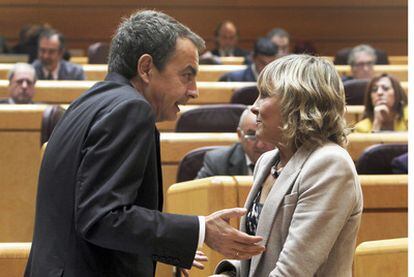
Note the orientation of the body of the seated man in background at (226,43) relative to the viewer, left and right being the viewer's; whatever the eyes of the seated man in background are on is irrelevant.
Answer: facing the viewer

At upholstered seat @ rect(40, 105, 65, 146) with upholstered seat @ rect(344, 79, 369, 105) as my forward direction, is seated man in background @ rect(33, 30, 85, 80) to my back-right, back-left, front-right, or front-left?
front-left

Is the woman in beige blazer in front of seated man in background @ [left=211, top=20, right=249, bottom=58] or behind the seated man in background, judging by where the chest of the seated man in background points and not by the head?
in front

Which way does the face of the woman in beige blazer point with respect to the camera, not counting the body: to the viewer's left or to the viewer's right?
to the viewer's left

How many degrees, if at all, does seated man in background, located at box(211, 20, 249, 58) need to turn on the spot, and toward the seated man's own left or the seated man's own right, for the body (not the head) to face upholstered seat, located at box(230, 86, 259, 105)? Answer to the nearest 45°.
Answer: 0° — they already face it

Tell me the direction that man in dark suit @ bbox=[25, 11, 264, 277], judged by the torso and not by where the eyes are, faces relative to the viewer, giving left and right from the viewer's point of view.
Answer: facing to the right of the viewer

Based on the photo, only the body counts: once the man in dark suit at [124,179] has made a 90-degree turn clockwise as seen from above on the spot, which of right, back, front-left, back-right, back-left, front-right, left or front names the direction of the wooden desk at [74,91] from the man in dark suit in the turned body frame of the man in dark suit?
back
